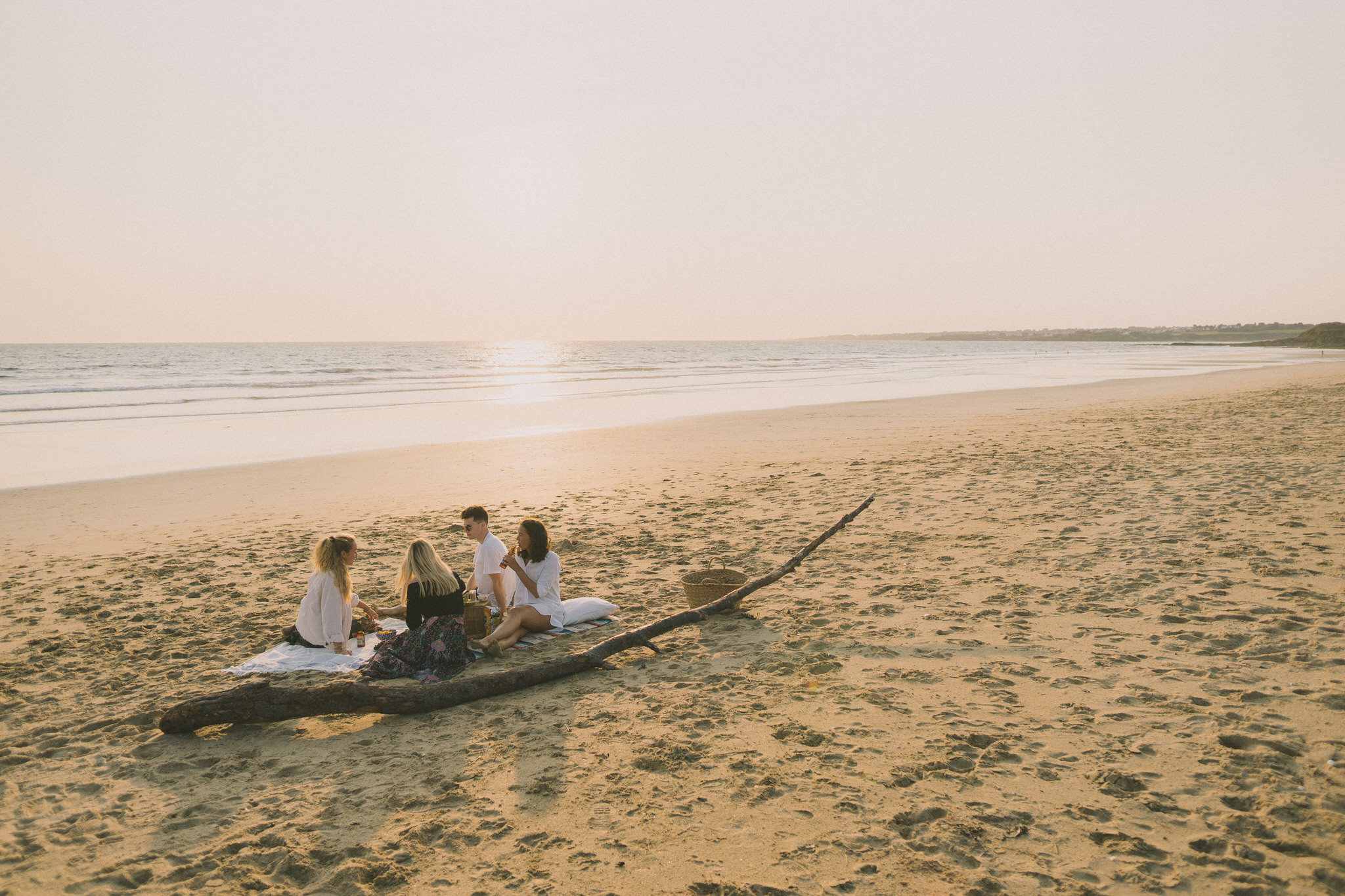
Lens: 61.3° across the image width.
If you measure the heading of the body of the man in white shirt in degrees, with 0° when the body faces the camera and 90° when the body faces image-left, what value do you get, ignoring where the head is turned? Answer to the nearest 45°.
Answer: approximately 45°

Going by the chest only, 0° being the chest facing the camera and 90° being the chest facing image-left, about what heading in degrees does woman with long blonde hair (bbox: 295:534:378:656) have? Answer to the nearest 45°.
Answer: approximately 225°

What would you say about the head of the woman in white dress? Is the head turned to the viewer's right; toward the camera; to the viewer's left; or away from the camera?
to the viewer's left

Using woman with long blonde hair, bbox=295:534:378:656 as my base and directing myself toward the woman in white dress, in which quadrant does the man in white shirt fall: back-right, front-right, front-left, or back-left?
front-left

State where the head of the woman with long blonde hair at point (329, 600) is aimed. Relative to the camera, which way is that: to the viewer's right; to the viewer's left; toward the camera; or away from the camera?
to the viewer's right

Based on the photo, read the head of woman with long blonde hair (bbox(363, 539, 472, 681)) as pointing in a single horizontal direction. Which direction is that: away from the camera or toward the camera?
away from the camera

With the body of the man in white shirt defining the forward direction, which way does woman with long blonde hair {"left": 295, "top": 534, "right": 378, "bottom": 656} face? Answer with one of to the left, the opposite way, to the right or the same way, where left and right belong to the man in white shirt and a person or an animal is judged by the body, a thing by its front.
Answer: the opposite way
